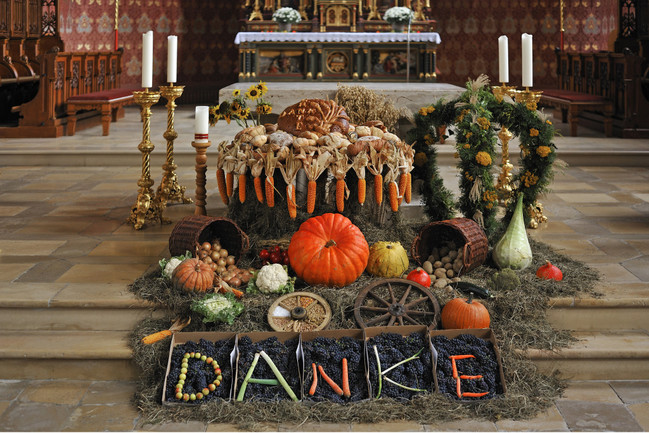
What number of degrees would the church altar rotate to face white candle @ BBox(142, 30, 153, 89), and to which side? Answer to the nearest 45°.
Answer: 0° — it already faces it

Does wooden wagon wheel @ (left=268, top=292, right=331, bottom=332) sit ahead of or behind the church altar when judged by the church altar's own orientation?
ahead

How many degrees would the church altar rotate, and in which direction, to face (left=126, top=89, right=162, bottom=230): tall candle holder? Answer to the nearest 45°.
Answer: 0° — it already faces it

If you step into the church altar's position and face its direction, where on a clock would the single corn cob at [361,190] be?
The single corn cob is roughly at 12 o'clock from the church altar.

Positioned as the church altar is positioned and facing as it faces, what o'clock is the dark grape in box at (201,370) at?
The dark grape in box is roughly at 12 o'clock from the church altar.

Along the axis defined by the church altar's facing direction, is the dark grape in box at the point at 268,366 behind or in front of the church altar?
in front

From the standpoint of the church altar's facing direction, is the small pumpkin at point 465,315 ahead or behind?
ahead

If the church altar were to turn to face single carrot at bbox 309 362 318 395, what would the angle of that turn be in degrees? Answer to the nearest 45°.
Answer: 0° — it already faces it

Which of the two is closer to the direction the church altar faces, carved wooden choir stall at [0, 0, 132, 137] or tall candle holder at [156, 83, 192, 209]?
the tall candle holder

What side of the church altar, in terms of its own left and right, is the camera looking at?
front

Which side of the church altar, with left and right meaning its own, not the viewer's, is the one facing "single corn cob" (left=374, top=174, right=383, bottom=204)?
front

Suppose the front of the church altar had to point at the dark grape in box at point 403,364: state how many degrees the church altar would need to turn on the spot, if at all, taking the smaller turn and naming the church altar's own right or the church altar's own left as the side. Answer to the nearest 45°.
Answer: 0° — it already faces it

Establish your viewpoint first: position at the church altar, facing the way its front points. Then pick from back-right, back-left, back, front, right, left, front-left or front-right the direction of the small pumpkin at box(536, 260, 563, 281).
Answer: front

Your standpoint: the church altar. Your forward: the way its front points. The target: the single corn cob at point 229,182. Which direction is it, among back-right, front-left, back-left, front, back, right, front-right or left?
front
